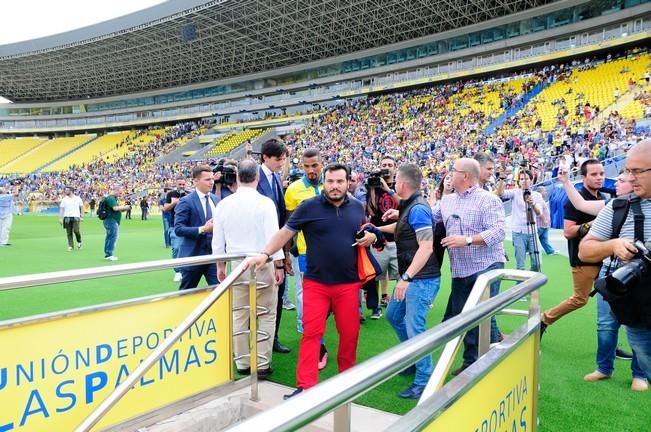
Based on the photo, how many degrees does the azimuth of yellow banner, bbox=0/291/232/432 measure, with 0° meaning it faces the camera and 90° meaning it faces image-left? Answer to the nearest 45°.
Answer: approximately 315°

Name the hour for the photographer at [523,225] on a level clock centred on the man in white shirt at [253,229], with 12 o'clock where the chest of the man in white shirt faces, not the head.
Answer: The photographer is roughly at 2 o'clock from the man in white shirt.

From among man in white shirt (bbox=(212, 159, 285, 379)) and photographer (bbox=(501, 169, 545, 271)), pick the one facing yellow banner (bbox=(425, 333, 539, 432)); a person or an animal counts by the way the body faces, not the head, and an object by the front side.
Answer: the photographer

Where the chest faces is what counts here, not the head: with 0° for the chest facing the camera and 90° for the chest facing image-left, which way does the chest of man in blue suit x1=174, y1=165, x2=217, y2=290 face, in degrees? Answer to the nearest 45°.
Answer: approximately 315°

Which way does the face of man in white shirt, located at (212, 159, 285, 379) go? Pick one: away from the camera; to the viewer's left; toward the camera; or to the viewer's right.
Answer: away from the camera

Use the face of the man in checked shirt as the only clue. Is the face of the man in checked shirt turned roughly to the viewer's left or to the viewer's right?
to the viewer's left
